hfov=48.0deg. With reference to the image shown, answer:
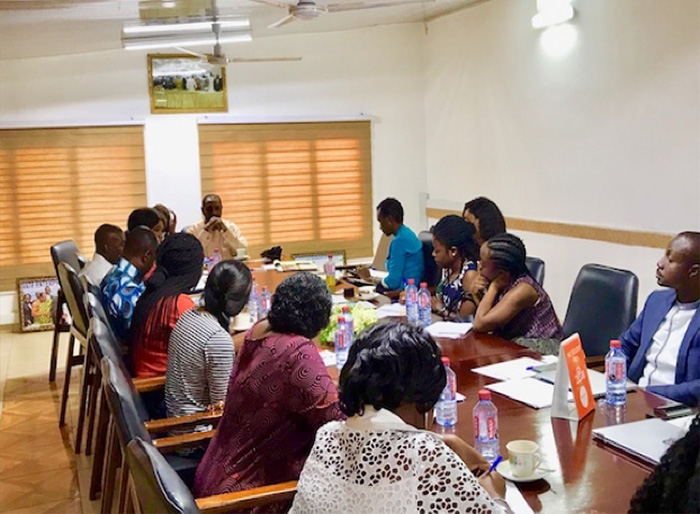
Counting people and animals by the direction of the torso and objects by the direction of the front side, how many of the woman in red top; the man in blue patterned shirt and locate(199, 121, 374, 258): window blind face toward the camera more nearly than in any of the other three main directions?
1

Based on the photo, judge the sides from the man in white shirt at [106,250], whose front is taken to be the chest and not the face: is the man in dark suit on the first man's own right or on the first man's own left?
on the first man's own right

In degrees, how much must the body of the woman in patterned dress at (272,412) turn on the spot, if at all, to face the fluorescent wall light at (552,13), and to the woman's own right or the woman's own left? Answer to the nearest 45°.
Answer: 0° — they already face it

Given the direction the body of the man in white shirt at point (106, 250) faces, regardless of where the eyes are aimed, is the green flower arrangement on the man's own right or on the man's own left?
on the man's own right

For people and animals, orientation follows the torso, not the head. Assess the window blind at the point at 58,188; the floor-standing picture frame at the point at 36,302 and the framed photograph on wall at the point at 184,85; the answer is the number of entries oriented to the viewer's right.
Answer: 0

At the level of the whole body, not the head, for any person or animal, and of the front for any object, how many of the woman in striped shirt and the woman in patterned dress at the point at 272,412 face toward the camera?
0

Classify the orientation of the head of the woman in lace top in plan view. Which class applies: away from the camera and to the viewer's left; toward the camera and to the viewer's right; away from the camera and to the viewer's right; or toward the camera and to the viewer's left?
away from the camera and to the viewer's right

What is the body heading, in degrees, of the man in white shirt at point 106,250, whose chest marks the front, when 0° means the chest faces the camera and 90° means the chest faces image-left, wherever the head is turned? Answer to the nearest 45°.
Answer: approximately 270°

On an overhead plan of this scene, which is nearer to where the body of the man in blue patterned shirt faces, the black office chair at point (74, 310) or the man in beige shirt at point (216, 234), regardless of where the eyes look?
the man in beige shirt

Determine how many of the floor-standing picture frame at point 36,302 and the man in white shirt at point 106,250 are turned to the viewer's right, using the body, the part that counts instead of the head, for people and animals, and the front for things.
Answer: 1

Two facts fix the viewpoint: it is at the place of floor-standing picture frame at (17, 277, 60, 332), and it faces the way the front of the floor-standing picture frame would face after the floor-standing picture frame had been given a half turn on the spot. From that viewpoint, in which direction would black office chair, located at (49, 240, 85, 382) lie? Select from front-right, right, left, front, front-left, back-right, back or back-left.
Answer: back

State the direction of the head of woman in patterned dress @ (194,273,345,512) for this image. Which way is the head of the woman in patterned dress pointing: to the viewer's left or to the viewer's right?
to the viewer's right

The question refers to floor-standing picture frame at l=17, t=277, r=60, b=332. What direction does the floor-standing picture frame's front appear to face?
toward the camera

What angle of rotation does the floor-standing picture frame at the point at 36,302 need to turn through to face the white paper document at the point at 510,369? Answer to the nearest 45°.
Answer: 0° — it already faces it

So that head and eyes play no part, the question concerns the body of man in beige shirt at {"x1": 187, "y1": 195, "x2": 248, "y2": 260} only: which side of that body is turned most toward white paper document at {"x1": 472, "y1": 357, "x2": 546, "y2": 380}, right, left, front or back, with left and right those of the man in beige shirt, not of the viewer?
front

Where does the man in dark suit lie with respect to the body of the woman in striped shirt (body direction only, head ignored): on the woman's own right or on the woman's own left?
on the woman's own right

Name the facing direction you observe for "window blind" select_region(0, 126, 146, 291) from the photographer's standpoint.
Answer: facing the viewer

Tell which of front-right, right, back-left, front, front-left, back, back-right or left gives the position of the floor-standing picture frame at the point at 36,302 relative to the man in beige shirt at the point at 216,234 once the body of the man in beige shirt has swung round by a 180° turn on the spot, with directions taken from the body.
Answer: front-left
